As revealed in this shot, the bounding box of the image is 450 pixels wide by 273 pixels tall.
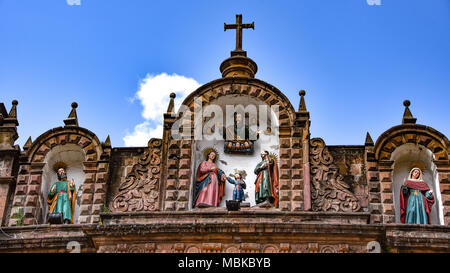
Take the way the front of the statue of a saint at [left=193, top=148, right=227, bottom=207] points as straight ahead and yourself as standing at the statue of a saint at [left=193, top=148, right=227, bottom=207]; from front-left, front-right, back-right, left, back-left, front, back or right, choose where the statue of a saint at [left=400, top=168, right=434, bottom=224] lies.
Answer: front-left

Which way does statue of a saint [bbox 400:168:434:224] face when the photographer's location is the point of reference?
facing the viewer

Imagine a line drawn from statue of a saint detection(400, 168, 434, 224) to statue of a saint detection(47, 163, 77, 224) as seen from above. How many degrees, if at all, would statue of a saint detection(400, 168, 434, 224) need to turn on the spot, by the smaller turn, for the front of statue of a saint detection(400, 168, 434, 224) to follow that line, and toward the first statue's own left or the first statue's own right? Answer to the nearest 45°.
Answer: approximately 90° to the first statue's own right

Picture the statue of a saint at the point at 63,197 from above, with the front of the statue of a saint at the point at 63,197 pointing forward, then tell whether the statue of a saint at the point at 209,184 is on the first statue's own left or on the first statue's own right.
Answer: on the first statue's own left

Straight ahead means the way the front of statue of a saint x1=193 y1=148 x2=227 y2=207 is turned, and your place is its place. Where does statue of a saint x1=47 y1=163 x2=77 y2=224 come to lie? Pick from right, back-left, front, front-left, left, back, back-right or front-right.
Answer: back-right

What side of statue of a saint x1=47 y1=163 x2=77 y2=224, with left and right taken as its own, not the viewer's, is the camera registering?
front

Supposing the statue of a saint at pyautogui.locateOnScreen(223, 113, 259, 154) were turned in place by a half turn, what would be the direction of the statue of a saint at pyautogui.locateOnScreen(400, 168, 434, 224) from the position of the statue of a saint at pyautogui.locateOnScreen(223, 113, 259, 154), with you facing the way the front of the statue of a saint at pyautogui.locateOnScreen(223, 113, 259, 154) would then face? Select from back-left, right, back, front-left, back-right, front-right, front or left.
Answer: right

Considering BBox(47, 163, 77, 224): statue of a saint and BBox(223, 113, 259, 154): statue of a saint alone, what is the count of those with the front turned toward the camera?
2

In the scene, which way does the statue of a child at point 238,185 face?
toward the camera

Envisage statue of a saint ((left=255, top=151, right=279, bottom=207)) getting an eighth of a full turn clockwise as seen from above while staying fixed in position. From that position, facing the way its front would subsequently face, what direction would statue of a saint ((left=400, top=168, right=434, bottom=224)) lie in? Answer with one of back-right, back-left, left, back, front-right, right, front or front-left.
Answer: back

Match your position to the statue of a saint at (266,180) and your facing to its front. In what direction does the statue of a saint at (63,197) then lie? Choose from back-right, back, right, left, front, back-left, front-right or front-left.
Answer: front-right

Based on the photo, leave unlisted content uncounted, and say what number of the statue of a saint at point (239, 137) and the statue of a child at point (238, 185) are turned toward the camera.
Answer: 2

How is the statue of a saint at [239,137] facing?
toward the camera

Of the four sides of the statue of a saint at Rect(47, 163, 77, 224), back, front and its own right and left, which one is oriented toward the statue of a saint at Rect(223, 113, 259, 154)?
left
